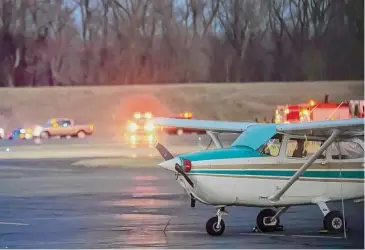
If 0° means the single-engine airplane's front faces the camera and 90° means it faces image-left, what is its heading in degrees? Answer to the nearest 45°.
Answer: approximately 45°

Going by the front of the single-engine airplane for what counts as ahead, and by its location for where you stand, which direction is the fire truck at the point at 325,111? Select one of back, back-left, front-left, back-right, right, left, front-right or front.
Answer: back-right
